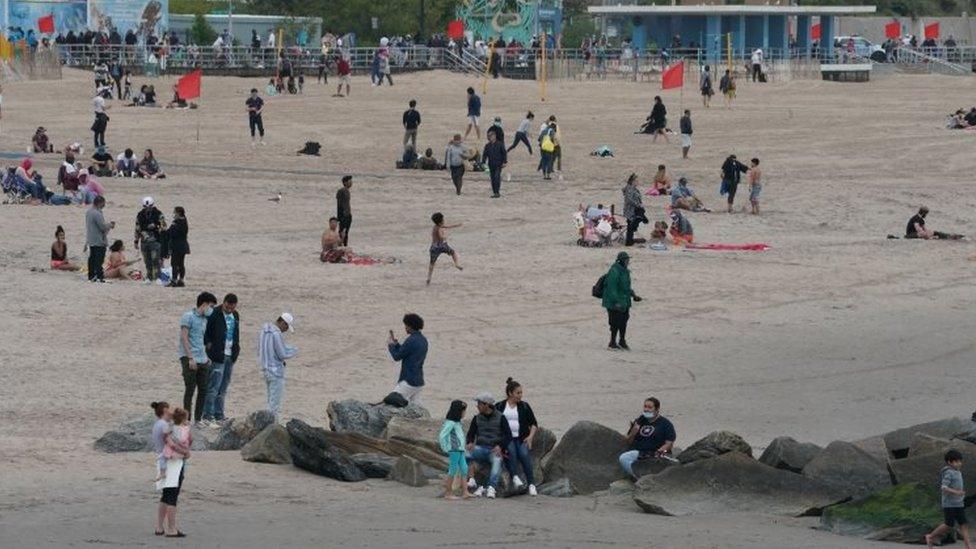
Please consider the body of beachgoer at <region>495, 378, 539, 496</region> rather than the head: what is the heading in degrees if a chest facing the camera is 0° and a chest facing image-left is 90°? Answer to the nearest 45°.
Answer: approximately 0°

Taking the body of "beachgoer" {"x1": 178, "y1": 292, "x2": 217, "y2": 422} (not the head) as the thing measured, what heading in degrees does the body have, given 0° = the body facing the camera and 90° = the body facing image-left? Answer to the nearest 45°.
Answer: approximately 315°

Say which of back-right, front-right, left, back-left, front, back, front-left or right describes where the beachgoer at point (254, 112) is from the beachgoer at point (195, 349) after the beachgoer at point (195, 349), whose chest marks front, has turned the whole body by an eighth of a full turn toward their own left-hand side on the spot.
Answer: left

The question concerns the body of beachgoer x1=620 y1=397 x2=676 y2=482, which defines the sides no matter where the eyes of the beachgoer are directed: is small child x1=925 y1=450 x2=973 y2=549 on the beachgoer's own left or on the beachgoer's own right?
on the beachgoer's own left

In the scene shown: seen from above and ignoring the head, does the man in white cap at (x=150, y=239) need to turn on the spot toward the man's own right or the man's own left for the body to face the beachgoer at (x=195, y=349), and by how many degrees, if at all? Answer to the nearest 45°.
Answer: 0° — they already face them

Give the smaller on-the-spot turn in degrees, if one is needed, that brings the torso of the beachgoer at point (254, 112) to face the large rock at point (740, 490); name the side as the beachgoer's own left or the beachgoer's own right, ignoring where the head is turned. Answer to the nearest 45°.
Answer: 0° — they already face it
